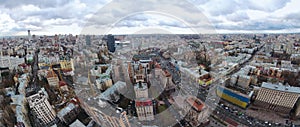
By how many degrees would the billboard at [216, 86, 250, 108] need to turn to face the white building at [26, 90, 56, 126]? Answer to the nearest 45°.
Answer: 0° — it already faces it

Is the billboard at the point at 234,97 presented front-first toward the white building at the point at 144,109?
yes

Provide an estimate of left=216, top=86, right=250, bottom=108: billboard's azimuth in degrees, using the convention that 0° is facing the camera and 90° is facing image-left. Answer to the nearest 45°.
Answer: approximately 45°
